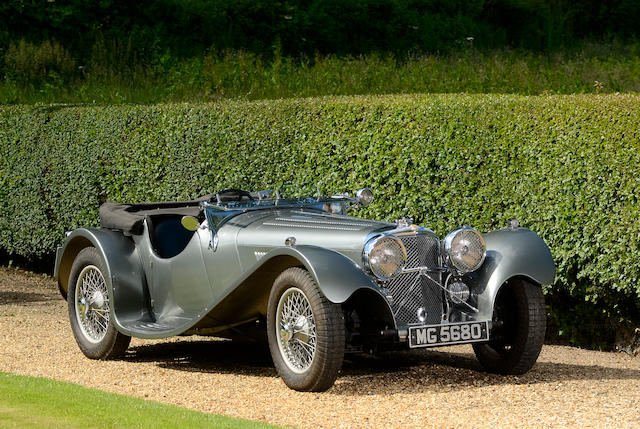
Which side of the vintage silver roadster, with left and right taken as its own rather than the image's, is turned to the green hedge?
left

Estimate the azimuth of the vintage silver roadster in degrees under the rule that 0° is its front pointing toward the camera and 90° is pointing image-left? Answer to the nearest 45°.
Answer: approximately 315°
